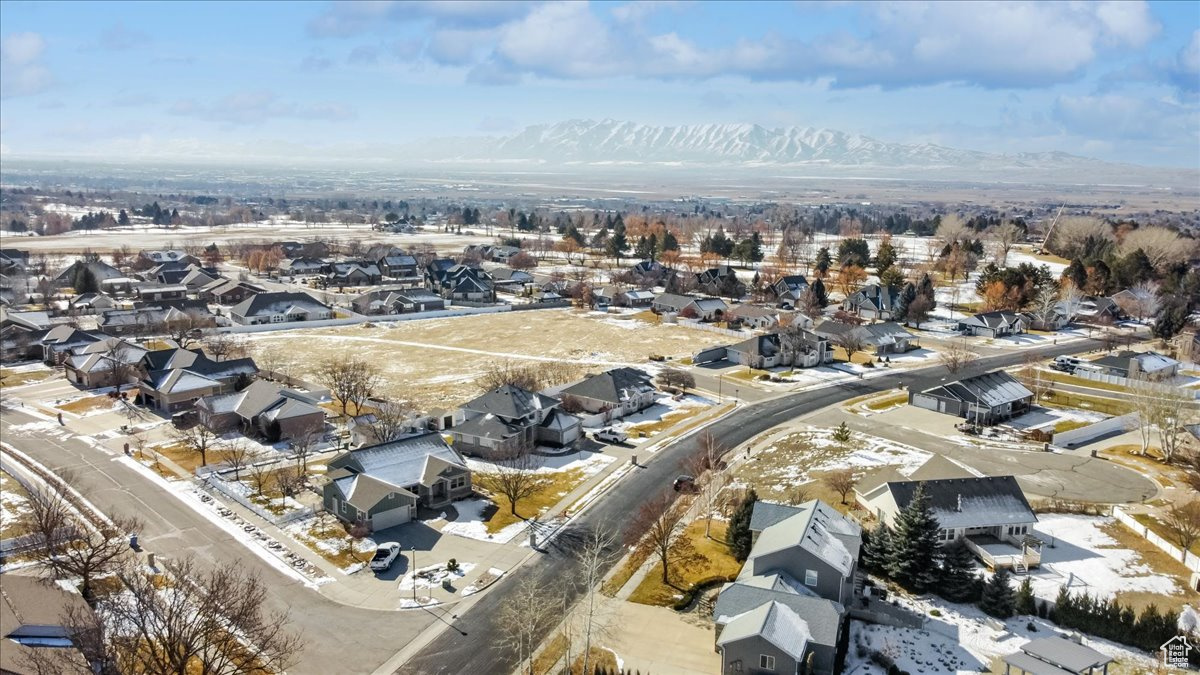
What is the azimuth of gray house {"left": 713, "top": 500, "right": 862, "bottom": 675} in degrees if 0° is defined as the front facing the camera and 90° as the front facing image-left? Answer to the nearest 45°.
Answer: approximately 90°

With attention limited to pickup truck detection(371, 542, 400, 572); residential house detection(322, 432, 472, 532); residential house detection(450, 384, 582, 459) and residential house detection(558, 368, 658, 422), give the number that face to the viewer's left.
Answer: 0

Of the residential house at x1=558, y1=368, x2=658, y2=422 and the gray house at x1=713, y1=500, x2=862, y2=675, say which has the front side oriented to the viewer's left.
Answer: the gray house

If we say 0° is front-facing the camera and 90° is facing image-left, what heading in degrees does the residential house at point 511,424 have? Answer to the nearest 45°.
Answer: approximately 315°

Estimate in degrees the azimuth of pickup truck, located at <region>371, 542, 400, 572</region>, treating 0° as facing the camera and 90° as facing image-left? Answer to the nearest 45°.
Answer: approximately 225°

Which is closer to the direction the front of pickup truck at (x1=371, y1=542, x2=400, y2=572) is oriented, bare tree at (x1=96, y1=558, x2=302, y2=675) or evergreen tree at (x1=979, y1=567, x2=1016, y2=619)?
the evergreen tree

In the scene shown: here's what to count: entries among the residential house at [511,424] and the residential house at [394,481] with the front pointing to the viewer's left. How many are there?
0

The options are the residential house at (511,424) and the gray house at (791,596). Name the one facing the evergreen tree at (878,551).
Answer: the residential house

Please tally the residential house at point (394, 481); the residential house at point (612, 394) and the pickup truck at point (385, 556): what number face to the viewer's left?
0

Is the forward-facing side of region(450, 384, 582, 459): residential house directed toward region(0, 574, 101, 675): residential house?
no

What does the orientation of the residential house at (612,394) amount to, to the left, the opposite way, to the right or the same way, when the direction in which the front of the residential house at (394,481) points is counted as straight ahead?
the same way

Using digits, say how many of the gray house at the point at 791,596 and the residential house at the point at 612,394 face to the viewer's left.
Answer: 1

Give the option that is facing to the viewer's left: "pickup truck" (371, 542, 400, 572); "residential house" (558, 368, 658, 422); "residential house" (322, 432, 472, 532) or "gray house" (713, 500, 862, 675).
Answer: the gray house

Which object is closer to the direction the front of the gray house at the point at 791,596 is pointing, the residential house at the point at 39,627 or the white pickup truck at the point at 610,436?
the residential house

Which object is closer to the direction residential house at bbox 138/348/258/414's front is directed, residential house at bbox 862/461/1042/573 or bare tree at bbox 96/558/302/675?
the bare tree

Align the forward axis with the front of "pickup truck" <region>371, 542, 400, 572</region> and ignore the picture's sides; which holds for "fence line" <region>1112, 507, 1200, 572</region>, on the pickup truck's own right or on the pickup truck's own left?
on the pickup truck's own right

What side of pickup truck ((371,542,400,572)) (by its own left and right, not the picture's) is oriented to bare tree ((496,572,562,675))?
right

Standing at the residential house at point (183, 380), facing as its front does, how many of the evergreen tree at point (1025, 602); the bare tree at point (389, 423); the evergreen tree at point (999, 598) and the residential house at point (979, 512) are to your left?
4

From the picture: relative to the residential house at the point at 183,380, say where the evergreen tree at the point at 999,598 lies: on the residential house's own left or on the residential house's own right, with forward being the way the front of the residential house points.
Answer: on the residential house's own left
